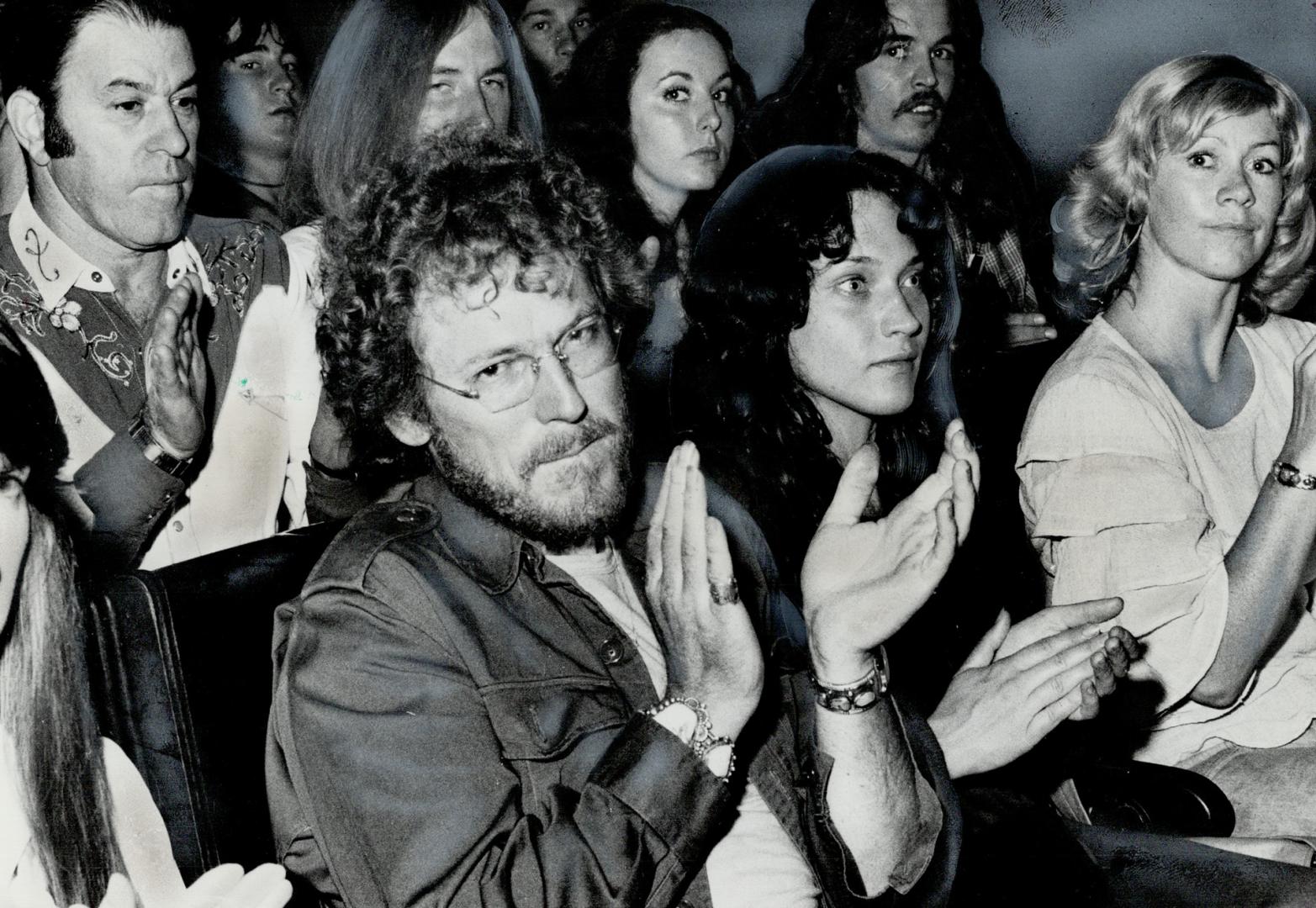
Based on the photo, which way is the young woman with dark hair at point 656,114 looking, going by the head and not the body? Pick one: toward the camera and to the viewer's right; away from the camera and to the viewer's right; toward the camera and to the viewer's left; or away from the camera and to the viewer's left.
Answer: toward the camera and to the viewer's right

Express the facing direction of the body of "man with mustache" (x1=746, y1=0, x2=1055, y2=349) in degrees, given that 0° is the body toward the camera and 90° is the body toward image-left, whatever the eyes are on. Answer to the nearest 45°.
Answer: approximately 315°

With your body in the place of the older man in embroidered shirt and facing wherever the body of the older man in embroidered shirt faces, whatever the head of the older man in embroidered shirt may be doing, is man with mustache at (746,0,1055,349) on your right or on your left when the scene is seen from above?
on your left

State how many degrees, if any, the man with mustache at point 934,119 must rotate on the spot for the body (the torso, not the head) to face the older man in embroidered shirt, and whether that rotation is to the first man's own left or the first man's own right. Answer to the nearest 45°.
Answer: approximately 90° to the first man's own right

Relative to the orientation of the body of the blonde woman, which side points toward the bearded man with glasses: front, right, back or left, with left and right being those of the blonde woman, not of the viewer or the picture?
right

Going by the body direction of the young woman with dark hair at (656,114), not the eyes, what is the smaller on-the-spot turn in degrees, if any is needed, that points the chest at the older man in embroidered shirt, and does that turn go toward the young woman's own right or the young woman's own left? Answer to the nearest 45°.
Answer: approximately 90° to the young woman's own right

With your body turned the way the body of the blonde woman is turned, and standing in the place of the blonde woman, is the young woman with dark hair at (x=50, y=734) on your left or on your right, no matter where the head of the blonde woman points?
on your right

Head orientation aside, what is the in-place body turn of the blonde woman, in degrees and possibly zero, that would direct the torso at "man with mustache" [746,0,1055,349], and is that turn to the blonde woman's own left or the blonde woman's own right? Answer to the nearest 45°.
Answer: approximately 180°

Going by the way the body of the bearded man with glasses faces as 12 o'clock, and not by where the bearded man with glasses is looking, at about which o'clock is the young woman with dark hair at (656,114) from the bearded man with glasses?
The young woman with dark hair is roughly at 8 o'clock from the bearded man with glasses.

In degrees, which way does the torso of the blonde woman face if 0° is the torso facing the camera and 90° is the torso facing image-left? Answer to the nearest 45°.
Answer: approximately 315°

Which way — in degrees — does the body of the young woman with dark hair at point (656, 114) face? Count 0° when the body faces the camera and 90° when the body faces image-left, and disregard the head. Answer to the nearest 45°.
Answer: approximately 315°
